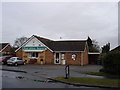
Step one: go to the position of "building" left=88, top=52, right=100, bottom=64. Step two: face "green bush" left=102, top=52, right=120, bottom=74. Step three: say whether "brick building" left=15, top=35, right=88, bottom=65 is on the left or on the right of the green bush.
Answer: right

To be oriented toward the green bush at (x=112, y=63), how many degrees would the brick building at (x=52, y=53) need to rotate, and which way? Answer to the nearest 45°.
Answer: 0° — it already faces it

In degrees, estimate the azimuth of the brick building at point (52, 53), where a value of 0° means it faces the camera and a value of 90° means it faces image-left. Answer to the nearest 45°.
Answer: approximately 0°

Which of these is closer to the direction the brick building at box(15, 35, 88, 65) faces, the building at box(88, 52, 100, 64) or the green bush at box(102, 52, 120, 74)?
the green bush

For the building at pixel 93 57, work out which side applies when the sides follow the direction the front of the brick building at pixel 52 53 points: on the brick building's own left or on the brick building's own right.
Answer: on the brick building's own left
